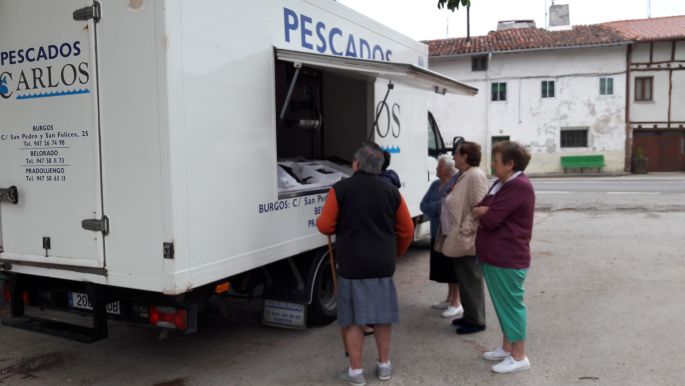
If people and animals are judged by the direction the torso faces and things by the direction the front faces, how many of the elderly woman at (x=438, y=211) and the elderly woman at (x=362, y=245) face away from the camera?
1

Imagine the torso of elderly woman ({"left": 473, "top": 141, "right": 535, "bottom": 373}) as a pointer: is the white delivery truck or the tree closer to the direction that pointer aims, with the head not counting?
the white delivery truck

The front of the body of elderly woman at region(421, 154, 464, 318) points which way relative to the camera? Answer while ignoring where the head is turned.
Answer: to the viewer's left

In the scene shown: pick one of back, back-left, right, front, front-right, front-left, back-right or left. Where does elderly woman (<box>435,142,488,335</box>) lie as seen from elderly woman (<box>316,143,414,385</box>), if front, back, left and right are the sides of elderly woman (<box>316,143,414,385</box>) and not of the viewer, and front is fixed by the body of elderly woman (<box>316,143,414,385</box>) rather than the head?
front-right

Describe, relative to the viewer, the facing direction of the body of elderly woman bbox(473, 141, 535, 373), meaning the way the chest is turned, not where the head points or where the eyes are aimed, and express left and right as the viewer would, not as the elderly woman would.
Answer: facing to the left of the viewer

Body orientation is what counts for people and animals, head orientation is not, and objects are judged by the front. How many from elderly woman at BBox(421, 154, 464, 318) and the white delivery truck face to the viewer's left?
1

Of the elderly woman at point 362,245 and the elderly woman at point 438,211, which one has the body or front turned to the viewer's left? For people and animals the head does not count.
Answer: the elderly woman at point 438,211

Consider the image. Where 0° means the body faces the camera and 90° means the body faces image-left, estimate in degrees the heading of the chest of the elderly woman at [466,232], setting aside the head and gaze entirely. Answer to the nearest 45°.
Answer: approximately 90°

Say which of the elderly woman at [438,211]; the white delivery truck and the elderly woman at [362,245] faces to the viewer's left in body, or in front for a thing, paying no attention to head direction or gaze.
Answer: the elderly woman at [438,211]

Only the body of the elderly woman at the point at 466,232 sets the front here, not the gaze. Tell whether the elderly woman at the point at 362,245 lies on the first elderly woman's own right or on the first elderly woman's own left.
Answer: on the first elderly woman's own left

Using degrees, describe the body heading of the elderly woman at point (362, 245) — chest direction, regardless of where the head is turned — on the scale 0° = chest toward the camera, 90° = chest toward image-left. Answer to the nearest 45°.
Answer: approximately 180°
